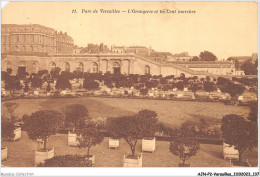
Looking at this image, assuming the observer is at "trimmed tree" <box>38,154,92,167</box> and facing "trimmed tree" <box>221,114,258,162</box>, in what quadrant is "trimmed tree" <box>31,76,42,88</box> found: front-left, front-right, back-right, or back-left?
back-left

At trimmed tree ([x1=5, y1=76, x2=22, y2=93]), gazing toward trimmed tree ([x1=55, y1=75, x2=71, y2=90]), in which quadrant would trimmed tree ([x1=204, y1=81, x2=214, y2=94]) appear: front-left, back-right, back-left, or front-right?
front-right

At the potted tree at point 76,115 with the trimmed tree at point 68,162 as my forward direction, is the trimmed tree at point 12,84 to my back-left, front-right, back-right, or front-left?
back-right

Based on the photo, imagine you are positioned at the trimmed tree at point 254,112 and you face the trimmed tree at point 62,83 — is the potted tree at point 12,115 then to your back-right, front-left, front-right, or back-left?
front-left

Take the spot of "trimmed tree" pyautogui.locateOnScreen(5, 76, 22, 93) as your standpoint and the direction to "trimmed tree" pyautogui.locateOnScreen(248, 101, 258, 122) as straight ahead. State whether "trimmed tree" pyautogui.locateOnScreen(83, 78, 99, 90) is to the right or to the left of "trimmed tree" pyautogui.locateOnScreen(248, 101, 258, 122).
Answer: left
